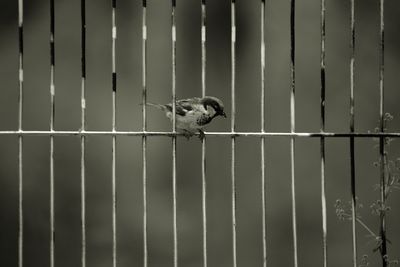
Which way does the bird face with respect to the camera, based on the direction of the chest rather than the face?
to the viewer's right
